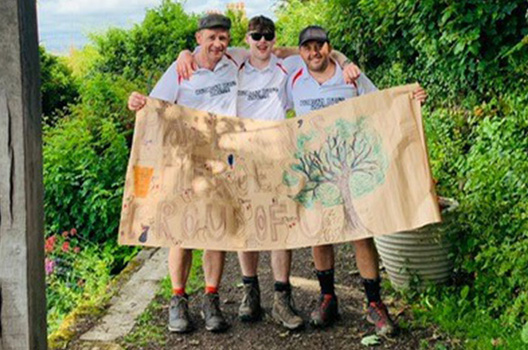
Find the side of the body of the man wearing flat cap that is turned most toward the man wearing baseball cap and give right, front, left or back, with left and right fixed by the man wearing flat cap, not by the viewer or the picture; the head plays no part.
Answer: left

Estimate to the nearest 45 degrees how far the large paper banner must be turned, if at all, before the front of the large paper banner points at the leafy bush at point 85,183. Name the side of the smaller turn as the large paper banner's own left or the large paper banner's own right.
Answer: approximately 135° to the large paper banner's own right

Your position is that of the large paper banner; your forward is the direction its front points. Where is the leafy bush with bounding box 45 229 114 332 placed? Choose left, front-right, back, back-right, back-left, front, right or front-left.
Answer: back-right

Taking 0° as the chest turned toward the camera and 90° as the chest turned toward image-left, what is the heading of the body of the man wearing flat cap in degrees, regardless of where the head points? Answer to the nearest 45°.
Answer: approximately 0°

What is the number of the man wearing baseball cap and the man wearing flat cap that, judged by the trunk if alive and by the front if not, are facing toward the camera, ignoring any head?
2

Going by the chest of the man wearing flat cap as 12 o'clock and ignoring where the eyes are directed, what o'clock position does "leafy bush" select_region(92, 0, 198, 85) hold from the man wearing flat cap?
The leafy bush is roughly at 6 o'clock from the man wearing flat cap.

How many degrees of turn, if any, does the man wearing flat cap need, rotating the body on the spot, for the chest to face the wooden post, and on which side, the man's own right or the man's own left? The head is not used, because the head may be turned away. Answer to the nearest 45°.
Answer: approximately 45° to the man's own right

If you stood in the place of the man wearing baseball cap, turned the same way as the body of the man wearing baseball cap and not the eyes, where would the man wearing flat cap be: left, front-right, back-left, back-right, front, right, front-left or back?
right

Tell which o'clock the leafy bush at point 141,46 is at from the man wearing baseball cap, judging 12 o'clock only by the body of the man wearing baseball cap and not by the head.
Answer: The leafy bush is roughly at 5 o'clock from the man wearing baseball cap.

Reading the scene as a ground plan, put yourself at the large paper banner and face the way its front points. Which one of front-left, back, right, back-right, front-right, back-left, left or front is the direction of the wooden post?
front-right

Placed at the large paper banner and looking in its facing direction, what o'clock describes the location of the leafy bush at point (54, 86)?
The leafy bush is roughly at 5 o'clock from the large paper banner.
